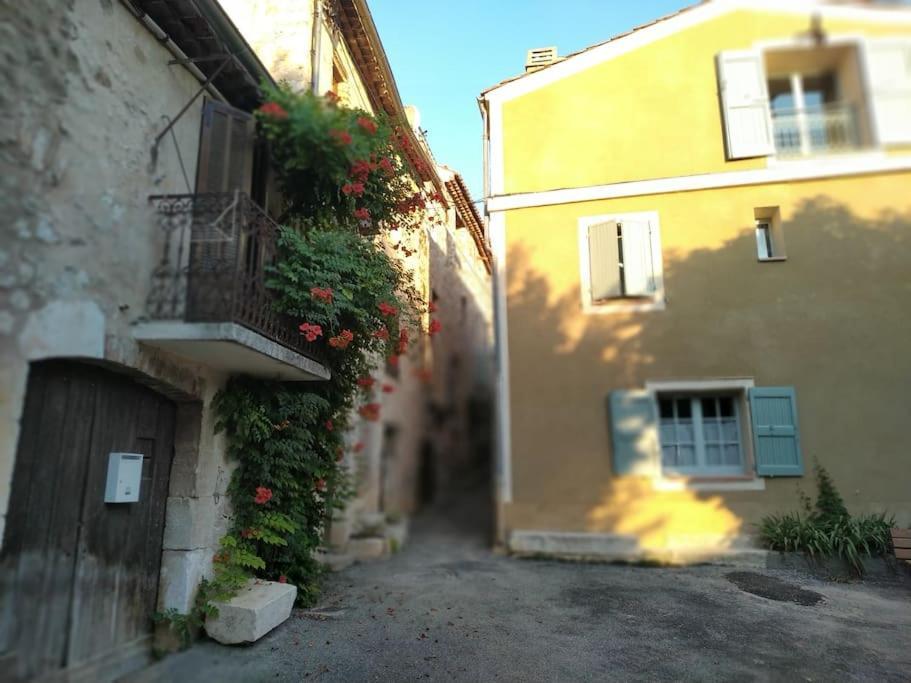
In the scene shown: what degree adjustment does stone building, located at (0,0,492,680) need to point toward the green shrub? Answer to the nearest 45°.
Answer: approximately 45° to its left

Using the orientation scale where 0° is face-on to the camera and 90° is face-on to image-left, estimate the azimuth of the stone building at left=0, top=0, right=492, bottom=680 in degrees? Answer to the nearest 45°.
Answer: approximately 315°

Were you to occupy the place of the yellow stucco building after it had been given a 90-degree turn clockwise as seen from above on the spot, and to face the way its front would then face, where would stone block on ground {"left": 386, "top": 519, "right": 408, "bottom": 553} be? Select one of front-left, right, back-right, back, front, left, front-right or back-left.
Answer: front

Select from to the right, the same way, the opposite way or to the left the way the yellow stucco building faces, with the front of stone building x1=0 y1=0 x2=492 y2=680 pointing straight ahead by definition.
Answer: to the right

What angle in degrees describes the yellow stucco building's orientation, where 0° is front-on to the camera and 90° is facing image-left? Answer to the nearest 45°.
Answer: approximately 0°

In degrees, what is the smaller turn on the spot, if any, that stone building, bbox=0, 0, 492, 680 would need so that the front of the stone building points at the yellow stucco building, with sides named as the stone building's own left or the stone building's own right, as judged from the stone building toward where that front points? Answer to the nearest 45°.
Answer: approximately 45° to the stone building's own left
